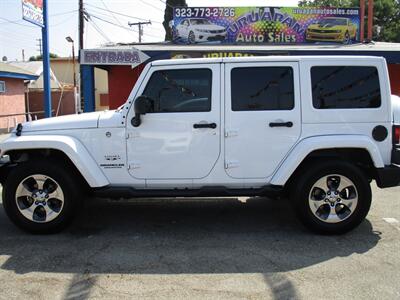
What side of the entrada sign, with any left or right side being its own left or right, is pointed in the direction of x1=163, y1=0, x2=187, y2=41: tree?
back

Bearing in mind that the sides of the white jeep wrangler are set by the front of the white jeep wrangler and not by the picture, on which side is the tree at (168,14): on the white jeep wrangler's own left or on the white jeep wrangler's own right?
on the white jeep wrangler's own right

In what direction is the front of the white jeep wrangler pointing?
to the viewer's left

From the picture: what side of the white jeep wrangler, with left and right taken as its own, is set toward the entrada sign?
right

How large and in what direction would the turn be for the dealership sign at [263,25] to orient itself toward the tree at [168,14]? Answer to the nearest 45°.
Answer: approximately 135° to its right

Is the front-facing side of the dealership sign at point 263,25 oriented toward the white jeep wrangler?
yes

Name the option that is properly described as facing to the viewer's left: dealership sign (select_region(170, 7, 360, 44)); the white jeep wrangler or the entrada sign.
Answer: the white jeep wrangler

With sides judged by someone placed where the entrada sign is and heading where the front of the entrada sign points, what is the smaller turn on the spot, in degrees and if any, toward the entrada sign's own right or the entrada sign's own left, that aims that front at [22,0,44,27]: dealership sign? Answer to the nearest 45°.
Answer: approximately 45° to the entrada sign's own right

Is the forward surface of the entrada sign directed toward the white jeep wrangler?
yes

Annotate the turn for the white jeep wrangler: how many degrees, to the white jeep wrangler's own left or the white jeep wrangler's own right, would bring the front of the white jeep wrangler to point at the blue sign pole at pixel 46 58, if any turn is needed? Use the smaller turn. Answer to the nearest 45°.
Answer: approximately 45° to the white jeep wrangler's own right

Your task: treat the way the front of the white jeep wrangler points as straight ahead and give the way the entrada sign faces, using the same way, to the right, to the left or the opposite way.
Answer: to the left

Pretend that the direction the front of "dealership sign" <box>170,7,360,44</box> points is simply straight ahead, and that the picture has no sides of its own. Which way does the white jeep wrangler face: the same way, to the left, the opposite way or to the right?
to the right

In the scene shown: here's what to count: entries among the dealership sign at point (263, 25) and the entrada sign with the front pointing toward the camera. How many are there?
2

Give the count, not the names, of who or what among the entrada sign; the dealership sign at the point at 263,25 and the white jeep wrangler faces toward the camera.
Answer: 2

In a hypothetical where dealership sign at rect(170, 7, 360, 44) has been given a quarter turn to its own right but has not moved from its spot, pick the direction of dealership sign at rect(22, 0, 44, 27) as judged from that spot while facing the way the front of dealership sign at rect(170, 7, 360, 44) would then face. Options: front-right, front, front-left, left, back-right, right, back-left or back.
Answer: front-left
